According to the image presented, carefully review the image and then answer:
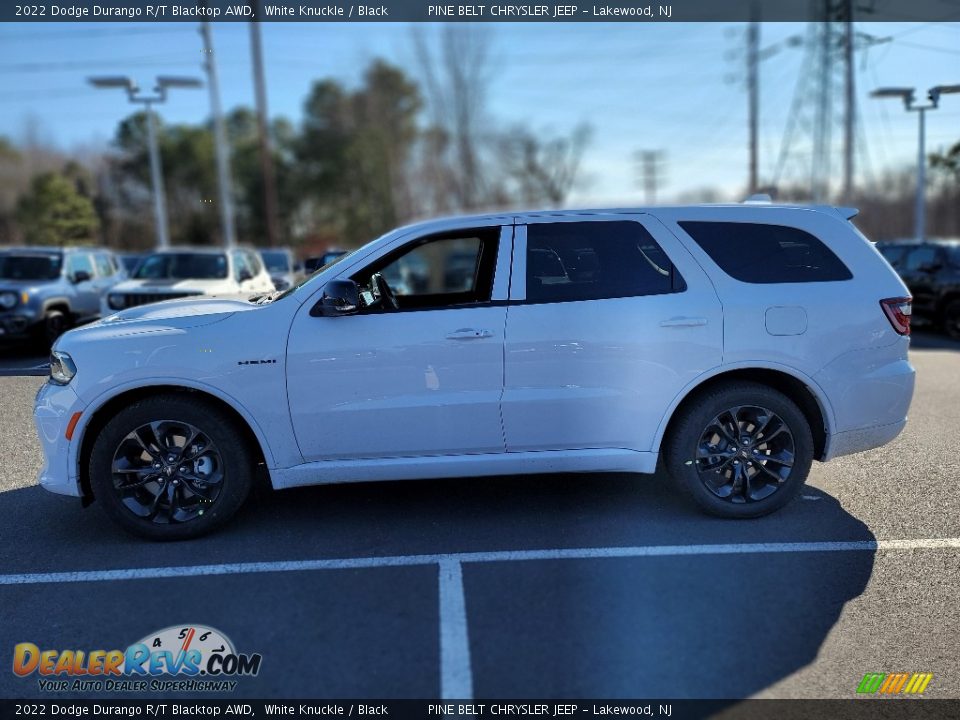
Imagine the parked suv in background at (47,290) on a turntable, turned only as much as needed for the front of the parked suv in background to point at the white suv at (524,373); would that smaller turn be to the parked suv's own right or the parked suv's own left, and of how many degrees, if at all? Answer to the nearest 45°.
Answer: approximately 45° to the parked suv's own left

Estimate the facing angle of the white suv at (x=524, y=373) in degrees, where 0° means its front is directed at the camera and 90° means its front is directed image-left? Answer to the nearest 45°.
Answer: approximately 90°

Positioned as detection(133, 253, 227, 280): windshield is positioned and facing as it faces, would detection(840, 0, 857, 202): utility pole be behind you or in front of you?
behind

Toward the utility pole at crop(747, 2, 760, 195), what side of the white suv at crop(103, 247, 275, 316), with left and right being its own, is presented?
back

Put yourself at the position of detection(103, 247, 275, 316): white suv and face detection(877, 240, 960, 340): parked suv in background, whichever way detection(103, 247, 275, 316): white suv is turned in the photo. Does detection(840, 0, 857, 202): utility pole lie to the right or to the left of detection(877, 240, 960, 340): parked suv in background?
left

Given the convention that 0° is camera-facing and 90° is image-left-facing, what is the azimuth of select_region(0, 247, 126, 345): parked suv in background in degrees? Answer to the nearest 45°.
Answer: approximately 45°

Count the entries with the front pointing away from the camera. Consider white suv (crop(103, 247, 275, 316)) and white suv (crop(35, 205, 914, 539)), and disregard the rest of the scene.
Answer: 0

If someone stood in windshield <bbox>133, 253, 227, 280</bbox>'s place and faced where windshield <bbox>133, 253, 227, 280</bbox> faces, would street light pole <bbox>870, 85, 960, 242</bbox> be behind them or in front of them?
behind

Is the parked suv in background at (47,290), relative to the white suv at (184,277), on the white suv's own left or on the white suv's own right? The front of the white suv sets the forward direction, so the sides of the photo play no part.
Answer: on the white suv's own right

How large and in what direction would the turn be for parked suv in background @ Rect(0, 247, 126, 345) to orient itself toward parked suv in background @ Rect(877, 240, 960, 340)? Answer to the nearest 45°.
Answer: approximately 135° to its left
